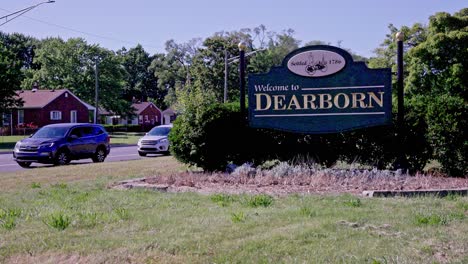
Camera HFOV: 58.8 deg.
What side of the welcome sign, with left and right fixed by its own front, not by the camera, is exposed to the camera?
front

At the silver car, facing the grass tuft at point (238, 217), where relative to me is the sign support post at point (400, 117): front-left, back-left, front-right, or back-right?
front-left

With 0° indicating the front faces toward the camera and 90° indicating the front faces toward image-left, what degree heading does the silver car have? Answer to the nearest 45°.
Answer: approximately 45°

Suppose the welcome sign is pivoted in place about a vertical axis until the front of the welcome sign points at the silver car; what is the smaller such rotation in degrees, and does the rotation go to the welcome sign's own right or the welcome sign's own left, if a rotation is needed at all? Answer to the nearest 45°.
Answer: approximately 135° to the welcome sign's own right

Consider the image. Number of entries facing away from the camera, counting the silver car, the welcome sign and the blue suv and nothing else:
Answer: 0

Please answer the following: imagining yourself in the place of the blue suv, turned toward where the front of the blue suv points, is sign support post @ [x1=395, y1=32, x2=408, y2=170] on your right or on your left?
on your left

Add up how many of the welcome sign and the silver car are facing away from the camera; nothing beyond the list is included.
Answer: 0

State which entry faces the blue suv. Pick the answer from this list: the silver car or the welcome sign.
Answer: the silver car

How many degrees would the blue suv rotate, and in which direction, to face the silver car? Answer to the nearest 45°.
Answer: approximately 180°

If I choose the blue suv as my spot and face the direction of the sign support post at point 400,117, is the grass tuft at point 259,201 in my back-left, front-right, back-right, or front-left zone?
front-right

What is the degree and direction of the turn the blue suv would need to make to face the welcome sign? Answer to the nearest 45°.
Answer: approximately 90° to its left

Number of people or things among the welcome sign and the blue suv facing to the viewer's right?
0
